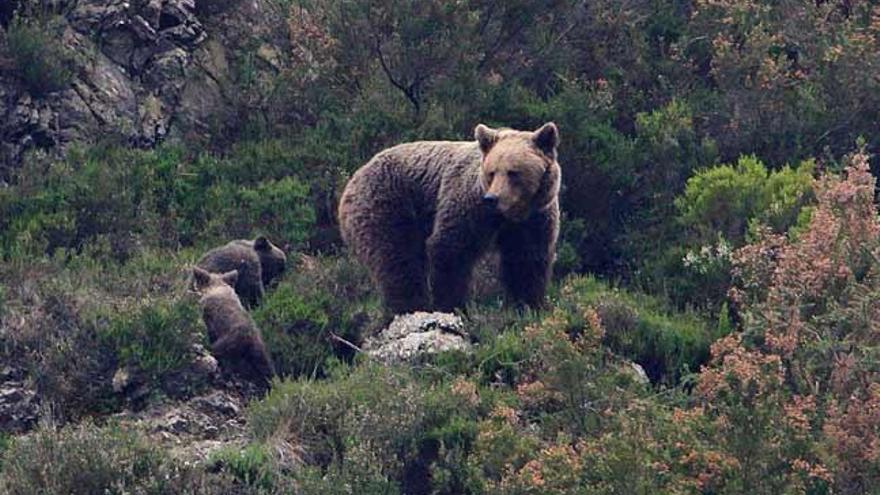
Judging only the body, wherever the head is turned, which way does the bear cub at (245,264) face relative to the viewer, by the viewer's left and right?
facing to the right of the viewer

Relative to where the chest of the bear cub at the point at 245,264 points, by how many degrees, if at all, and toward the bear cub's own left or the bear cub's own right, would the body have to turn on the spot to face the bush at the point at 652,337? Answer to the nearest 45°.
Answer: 0° — it already faces it

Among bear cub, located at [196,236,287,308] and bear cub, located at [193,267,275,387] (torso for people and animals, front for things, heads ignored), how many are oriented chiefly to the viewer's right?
1

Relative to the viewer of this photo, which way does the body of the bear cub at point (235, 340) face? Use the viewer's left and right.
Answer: facing away from the viewer and to the left of the viewer

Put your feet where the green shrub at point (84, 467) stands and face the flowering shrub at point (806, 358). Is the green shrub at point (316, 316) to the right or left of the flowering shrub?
left

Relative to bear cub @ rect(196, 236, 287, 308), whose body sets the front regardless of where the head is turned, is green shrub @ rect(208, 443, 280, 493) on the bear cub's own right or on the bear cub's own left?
on the bear cub's own right

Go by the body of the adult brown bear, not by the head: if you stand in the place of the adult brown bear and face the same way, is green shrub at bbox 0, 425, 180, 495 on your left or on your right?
on your right

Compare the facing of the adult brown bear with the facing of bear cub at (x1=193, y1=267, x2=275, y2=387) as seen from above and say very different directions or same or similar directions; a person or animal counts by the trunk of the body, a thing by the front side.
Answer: very different directions
